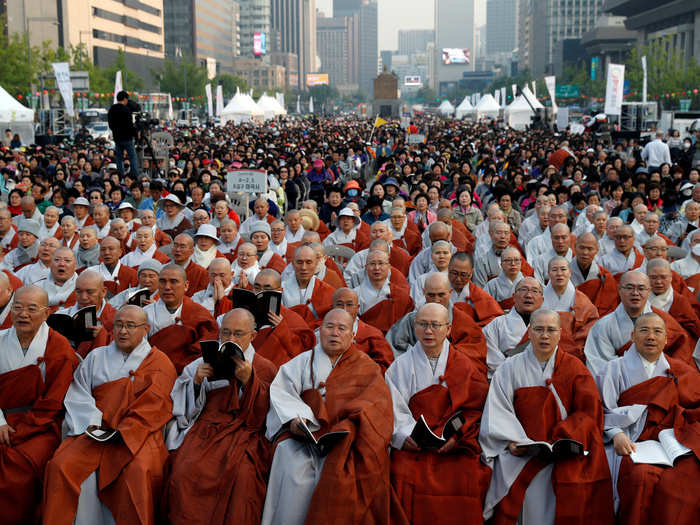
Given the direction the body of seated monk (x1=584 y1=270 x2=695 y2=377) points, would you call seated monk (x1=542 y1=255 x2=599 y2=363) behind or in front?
behind

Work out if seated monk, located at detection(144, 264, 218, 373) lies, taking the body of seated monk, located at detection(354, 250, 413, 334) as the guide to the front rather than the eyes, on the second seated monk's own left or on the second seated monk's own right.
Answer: on the second seated monk's own right

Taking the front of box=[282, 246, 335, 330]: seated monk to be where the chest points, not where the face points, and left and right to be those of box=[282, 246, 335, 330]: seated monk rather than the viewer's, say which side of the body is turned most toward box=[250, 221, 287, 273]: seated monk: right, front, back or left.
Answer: back

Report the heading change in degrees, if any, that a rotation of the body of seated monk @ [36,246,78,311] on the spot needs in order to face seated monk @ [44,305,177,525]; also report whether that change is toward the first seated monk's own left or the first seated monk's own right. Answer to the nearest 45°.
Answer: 0° — they already face them

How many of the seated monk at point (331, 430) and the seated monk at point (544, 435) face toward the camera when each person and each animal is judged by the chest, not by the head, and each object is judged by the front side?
2

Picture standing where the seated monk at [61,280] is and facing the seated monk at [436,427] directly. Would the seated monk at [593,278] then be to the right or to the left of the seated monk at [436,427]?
left

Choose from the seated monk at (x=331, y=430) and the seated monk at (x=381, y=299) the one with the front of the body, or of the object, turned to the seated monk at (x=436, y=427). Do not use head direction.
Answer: the seated monk at (x=381, y=299)
